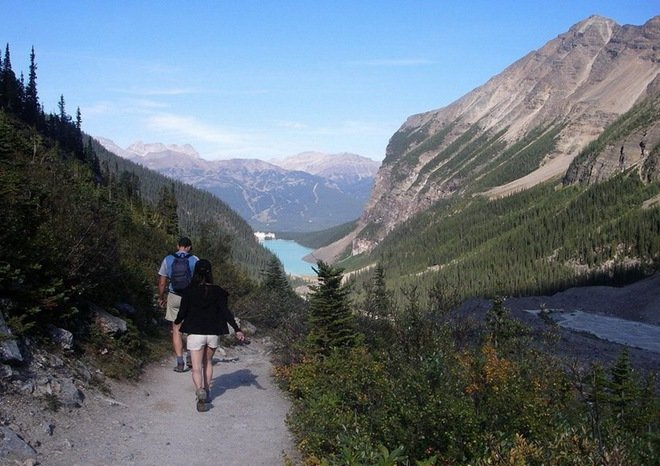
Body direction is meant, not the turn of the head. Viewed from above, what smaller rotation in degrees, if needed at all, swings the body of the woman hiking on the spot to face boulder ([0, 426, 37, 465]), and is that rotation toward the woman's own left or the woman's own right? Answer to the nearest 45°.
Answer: approximately 135° to the woman's own left

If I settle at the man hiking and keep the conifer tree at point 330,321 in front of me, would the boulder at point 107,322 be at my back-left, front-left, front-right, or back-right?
back-left

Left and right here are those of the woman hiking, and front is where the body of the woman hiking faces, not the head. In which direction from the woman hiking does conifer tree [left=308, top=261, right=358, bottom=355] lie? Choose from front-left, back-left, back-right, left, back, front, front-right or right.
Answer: front-right

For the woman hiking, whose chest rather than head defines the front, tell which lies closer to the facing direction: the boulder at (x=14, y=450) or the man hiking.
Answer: the man hiking

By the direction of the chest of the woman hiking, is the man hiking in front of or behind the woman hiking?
in front

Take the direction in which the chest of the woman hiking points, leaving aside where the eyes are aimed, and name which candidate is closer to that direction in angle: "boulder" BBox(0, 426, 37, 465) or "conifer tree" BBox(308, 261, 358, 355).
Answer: the conifer tree

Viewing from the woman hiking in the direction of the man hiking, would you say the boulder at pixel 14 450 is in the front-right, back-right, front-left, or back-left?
back-left

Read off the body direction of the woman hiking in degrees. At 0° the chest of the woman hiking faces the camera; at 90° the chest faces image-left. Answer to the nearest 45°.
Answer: approximately 180°
